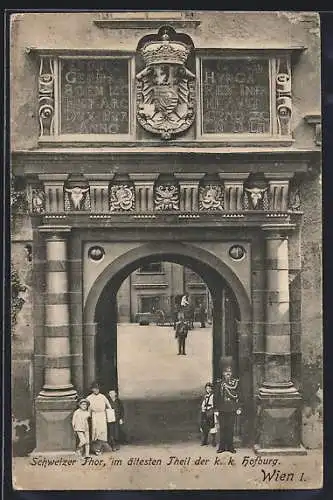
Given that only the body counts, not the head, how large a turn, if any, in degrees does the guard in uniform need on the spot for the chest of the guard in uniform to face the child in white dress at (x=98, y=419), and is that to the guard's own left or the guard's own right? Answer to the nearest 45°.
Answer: approximately 90° to the guard's own right

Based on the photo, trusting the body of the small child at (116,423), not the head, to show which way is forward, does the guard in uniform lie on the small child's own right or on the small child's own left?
on the small child's own left

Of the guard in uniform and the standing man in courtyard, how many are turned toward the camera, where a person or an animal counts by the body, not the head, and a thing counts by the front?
2

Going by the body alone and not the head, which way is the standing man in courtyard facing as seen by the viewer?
toward the camera

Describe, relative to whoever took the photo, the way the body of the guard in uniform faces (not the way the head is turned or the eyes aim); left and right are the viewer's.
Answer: facing the viewer

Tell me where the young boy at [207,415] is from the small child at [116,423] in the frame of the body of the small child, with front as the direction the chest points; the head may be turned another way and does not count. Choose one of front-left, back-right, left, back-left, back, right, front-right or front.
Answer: back-left

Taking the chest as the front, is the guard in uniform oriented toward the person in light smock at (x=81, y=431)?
no

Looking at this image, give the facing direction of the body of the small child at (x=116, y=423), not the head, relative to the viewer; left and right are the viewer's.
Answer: facing the viewer and to the left of the viewer

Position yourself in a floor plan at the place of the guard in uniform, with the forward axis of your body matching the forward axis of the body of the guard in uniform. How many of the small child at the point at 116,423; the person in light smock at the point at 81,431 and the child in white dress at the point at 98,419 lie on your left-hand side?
0
